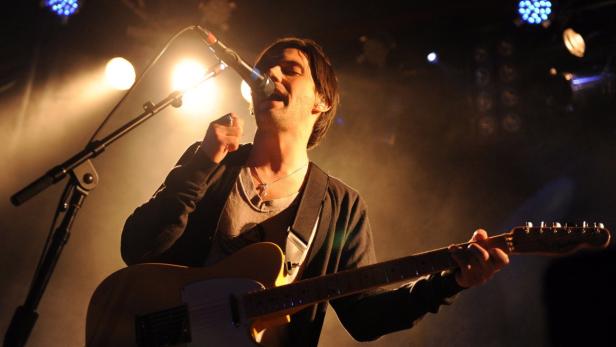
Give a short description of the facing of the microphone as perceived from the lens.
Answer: facing to the right of the viewer

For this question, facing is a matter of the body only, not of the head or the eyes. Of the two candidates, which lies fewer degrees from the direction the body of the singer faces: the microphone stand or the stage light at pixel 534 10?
the microphone stand

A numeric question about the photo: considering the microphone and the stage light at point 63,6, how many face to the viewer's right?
1

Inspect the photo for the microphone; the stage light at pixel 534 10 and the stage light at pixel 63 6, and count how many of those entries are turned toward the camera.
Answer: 2

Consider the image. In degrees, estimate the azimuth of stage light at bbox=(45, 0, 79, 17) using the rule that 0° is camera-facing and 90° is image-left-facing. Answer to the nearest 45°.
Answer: approximately 0°

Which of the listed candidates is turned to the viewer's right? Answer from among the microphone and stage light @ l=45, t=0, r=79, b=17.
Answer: the microphone

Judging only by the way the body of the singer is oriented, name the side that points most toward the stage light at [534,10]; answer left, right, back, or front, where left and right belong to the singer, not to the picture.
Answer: back

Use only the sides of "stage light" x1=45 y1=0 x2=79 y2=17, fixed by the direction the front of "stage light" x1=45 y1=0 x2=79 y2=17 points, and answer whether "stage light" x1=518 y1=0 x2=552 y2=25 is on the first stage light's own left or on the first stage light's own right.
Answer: on the first stage light's own left

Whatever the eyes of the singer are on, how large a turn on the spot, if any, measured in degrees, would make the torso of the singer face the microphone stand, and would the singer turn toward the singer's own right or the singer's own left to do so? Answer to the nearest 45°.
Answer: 0° — they already face it
